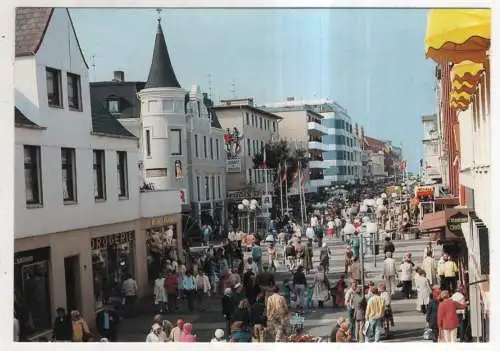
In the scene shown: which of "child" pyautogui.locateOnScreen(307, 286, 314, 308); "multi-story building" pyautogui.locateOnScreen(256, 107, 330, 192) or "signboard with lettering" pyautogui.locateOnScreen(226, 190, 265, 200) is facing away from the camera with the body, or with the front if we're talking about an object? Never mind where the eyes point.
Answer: the child

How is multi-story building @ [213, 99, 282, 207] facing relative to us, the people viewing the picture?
facing the viewer and to the right of the viewer

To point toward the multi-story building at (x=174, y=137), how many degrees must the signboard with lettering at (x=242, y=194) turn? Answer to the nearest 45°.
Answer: approximately 45° to its right

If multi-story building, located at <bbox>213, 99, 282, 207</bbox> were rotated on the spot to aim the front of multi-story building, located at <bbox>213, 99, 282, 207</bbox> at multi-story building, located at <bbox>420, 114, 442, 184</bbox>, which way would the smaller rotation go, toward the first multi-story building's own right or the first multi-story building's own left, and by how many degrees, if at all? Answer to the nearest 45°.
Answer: approximately 45° to the first multi-story building's own left

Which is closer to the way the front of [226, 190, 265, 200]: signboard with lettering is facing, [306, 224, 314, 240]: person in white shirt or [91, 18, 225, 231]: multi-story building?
the person in white shirt

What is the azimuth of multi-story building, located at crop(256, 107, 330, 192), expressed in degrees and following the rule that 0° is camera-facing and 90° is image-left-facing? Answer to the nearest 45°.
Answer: approximately 315°
